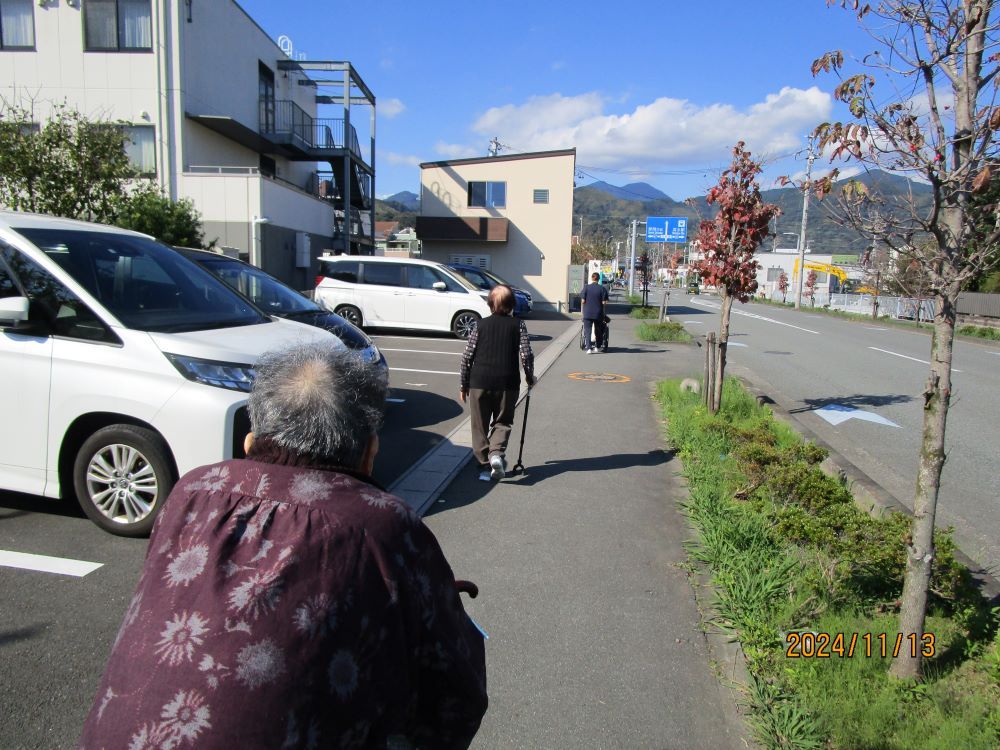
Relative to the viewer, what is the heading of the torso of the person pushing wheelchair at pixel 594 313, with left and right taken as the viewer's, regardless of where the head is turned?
facing away from the viewer

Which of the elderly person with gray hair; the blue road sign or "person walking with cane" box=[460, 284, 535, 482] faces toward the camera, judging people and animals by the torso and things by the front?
the blue road sign

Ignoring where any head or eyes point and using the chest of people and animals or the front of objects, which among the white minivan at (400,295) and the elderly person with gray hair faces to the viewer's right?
the white minivan

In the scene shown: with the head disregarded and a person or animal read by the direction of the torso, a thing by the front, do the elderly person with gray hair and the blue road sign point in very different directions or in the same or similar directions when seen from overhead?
very different directions

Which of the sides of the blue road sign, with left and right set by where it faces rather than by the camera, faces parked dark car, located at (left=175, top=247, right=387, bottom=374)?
front

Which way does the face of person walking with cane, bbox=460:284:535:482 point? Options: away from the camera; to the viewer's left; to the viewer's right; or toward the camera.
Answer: away from the camera

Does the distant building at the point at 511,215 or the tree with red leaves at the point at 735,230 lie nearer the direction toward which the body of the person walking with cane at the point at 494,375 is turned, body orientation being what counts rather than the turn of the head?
the distant building

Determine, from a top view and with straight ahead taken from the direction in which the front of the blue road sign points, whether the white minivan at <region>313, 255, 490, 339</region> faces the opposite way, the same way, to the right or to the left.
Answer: to the left

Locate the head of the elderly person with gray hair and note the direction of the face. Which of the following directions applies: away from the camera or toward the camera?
away from the camera

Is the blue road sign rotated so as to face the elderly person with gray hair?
yes

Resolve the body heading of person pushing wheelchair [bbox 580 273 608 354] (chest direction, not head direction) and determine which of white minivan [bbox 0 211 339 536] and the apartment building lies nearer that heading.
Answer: the apartment building

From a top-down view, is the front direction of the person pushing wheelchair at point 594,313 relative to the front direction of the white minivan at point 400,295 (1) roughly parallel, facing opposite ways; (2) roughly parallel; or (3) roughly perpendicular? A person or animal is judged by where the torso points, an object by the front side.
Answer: roughly perpendicular

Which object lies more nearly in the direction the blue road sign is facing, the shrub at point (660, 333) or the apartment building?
the shrub

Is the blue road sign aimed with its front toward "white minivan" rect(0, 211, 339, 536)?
yes

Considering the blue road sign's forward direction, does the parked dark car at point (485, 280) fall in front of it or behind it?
in front

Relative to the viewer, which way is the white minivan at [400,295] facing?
to the viewer's right
